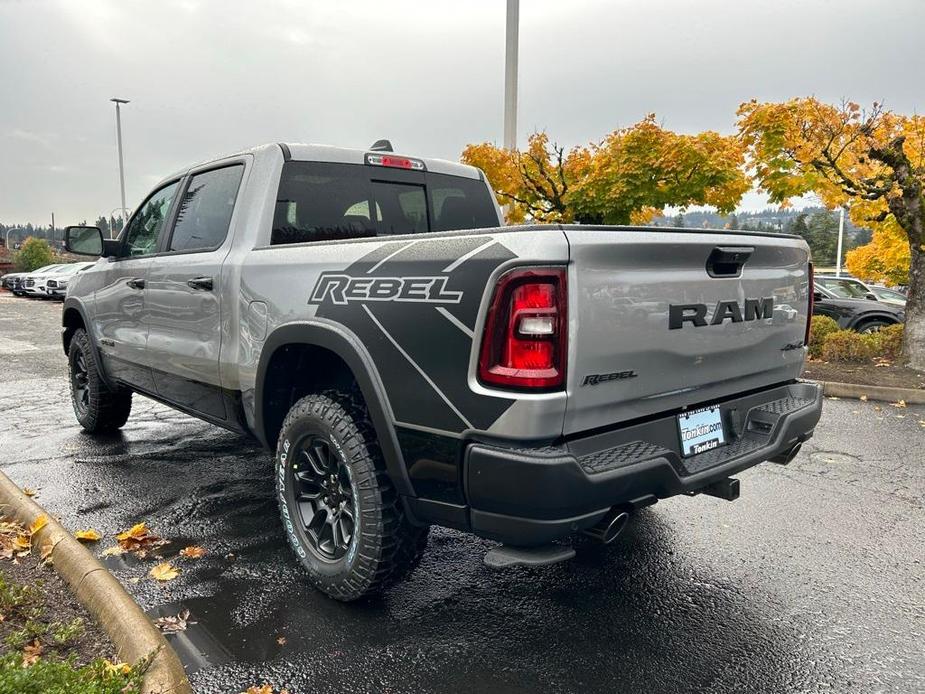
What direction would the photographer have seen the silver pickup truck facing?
facing away from the viewer and to the left of the viewer

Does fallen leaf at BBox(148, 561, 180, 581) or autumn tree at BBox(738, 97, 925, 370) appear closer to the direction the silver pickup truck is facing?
the autumn tree

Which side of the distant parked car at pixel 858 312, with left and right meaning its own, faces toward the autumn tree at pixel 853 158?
right
